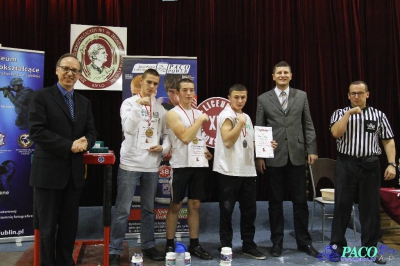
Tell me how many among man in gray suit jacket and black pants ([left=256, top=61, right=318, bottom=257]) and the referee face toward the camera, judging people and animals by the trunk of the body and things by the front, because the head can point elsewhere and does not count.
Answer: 2

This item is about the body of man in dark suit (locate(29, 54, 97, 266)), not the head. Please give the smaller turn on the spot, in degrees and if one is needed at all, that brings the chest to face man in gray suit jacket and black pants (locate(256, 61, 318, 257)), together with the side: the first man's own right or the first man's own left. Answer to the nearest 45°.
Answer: approximately 45° to the first man's own left

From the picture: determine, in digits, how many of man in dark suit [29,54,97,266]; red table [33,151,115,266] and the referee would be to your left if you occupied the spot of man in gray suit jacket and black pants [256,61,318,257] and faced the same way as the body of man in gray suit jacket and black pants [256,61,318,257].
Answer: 1

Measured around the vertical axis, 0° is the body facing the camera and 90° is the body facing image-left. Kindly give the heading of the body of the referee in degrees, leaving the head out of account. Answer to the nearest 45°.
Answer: approximately 0°

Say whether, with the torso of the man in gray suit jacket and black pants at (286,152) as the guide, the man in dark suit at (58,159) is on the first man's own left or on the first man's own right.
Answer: on the first man's own right

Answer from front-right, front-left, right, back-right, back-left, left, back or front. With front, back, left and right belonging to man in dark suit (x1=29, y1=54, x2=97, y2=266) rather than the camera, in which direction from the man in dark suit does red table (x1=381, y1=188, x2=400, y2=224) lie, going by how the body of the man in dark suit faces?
front-left
